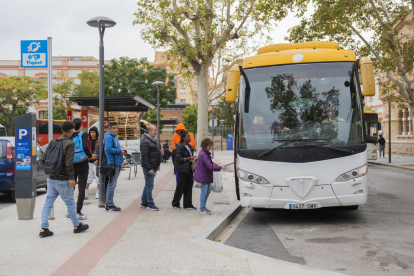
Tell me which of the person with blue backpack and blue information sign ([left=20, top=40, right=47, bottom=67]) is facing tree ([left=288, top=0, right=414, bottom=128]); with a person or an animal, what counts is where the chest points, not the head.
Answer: the person with blue backpack

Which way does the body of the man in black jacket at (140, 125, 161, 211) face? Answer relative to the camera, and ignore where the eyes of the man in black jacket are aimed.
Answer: to the viewer's right

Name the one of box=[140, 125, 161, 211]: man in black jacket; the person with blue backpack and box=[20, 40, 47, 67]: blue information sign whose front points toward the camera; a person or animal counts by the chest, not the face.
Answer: the blue information sign

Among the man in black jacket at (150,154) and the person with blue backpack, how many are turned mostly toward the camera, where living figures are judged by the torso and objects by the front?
0

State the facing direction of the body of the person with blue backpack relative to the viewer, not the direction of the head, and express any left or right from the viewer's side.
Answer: facing away from the viewer and to the right of the viewer

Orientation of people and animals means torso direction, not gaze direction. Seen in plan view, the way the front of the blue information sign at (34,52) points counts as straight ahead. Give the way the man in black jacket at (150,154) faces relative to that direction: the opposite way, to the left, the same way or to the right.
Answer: to the left

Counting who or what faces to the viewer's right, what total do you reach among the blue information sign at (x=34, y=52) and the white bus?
0

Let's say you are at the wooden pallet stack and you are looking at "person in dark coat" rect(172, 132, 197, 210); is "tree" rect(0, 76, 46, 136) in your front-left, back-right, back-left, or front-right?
back-right

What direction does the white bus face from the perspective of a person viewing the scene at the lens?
facing the viewer

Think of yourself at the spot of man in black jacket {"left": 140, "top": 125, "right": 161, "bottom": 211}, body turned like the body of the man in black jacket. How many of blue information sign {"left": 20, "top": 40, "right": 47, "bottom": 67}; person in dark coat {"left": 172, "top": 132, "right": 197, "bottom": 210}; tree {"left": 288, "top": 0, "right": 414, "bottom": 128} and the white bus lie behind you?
1

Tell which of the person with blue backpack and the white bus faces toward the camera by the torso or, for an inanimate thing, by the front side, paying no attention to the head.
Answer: the white bus

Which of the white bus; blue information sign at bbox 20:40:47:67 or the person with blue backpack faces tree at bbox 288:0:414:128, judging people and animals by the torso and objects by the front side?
the person with blue backpack

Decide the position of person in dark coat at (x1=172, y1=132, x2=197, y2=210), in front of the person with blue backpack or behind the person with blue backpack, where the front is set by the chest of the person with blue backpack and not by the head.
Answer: in front

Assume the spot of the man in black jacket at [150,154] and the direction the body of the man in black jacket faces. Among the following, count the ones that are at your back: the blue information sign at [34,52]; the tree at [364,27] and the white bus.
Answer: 1
